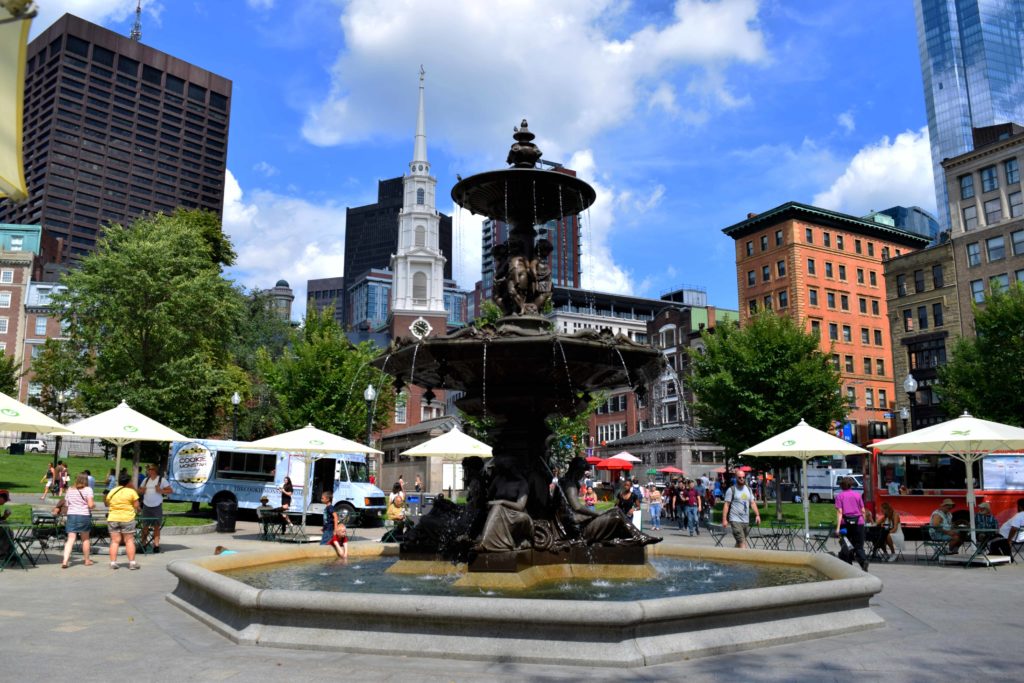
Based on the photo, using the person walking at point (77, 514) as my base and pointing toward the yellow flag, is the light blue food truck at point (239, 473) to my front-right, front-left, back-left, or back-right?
back-left
